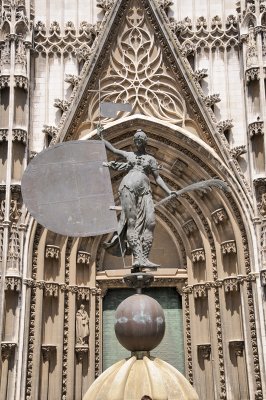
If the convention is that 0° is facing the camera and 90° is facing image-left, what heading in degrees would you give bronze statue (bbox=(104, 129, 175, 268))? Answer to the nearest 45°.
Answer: approximately 0°
